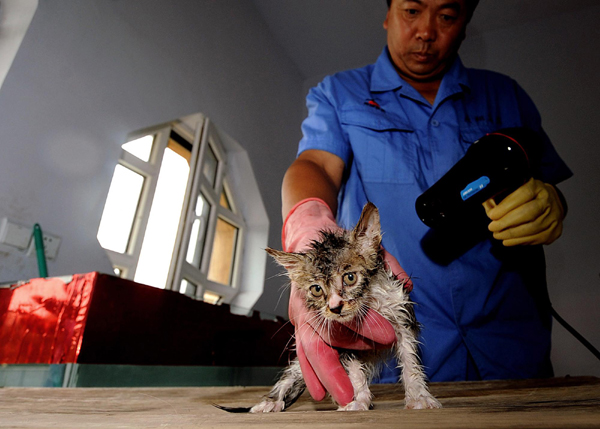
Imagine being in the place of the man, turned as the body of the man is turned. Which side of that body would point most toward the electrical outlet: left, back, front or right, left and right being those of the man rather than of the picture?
right

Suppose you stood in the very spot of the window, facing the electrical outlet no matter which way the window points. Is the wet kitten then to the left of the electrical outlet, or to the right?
left

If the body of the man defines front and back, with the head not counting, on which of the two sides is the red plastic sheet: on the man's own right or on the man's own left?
on the man's own right

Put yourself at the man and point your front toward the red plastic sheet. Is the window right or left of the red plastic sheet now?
right

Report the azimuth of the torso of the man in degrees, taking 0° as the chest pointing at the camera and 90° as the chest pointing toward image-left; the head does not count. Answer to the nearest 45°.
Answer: approximately 0°

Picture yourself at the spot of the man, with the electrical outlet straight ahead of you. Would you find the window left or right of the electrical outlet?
right

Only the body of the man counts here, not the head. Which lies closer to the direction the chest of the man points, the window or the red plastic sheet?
the red plastic sheet

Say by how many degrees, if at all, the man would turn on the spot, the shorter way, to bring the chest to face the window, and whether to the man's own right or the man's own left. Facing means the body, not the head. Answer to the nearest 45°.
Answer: approximately 135° to the man's own right

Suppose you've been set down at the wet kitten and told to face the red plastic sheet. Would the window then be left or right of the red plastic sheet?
right
